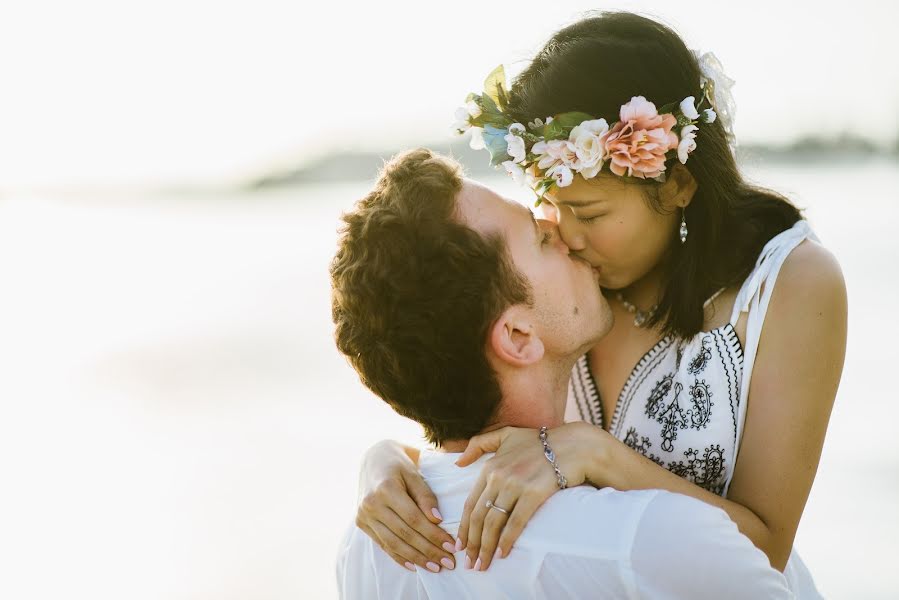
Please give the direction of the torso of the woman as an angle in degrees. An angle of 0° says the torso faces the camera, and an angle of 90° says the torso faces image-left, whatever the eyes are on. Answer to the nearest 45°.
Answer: approximately 45°

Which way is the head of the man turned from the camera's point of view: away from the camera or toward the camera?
away from the camera

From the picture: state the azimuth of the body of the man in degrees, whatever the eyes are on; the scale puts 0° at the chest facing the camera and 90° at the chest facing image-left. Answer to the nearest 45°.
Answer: approximately 225°
